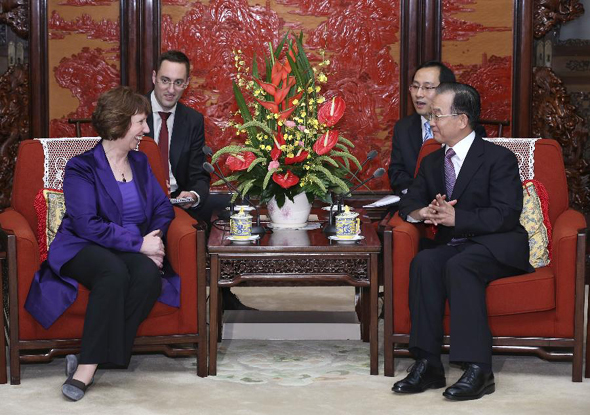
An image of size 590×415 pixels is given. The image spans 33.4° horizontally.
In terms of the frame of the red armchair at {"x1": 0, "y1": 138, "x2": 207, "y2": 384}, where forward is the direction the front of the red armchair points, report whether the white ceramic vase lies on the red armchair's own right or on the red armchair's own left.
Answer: on the red armchair's own left

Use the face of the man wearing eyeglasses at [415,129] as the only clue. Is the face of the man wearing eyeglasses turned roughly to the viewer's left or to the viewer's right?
to the viewer's left

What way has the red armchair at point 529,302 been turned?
toward the camera

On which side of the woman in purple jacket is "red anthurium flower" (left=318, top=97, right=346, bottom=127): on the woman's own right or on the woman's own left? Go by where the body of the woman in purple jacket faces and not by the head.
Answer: on the woman's own left

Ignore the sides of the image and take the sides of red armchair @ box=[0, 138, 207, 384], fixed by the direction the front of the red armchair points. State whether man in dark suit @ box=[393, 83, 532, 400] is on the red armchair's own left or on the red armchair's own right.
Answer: on the red armchair's own left

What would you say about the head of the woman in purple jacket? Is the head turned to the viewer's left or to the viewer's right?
to the viewer's right

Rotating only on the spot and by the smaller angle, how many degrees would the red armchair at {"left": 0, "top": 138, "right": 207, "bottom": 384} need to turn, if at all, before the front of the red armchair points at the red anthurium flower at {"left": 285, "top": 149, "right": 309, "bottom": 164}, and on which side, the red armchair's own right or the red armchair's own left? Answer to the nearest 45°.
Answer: approximately 90° to the red armchair's own left

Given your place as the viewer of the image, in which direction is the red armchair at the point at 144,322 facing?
facing the viewer

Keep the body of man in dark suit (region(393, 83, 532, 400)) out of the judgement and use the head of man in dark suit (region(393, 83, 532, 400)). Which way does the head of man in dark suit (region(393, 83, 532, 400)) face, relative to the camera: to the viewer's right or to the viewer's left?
to the viewer's left

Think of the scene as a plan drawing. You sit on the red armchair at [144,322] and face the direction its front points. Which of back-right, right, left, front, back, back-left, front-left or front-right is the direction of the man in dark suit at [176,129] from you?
back

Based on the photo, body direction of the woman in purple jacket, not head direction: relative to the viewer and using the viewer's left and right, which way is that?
facing the viewer and to the right of the viewer

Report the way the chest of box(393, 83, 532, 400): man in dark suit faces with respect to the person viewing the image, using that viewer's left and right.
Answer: facing the viewer and to the left of the viewer

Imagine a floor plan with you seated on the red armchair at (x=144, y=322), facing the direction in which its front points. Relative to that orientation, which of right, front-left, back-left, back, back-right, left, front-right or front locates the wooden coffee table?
left

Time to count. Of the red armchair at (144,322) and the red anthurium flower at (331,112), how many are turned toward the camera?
2
